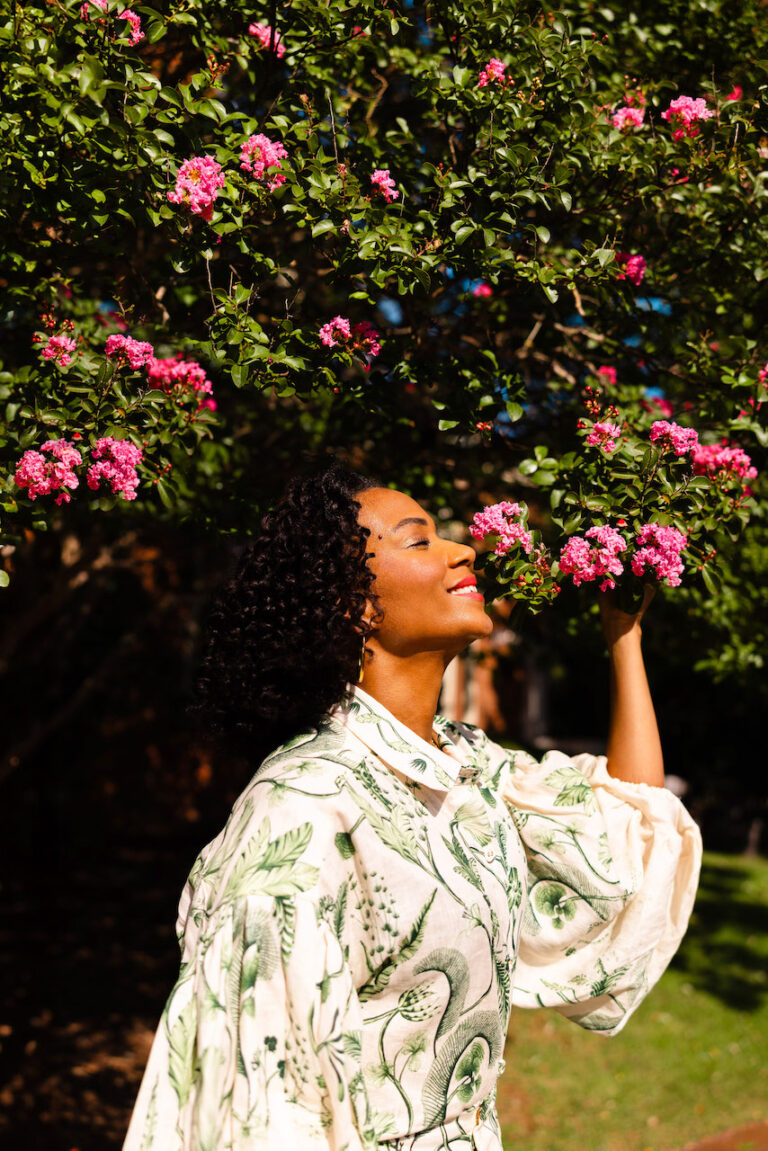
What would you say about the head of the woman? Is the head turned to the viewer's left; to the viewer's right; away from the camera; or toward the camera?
to the viewer's right
